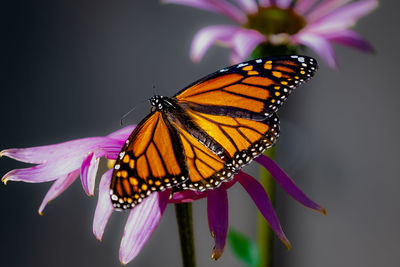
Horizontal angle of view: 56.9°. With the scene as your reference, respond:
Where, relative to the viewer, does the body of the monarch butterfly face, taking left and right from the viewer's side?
facing away from the viewer and to the left of the viewer
